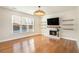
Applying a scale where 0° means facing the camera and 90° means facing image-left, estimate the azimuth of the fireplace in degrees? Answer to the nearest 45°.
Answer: approximately 45°

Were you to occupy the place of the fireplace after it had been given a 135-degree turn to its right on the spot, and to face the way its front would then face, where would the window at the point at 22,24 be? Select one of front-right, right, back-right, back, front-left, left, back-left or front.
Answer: left

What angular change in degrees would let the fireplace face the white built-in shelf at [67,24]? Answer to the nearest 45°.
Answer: approximately 90° to its left
